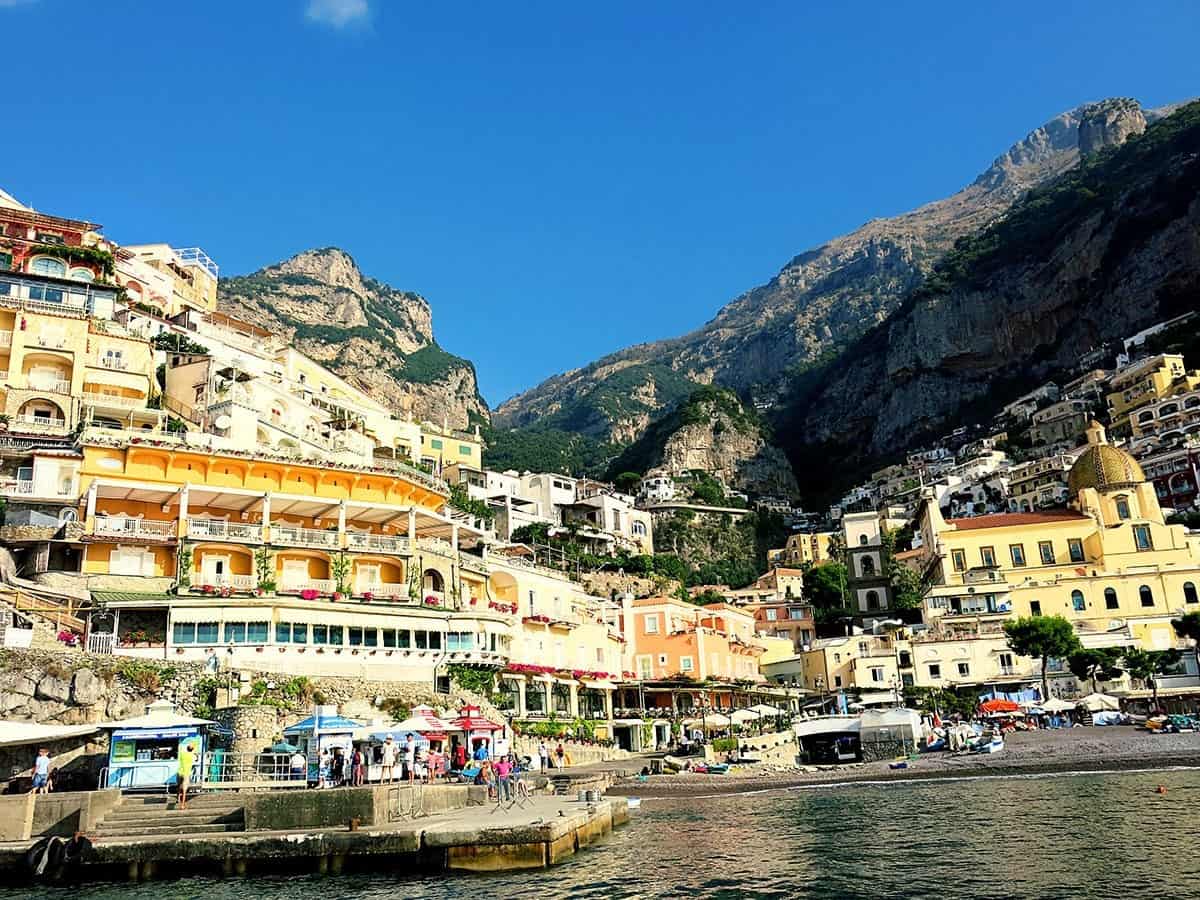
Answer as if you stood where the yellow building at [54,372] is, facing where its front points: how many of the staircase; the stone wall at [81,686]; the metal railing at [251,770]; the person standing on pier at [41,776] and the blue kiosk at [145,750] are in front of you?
5

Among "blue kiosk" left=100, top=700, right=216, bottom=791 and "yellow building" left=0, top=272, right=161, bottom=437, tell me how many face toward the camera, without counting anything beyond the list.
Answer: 2

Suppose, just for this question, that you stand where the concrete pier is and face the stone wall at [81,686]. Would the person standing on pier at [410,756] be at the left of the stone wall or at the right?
right

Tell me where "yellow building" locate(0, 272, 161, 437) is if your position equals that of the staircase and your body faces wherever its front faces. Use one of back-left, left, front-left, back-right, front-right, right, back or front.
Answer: back

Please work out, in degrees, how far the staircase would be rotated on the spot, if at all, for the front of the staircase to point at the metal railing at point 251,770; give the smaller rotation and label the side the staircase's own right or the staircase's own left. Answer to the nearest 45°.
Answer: approximately 180°

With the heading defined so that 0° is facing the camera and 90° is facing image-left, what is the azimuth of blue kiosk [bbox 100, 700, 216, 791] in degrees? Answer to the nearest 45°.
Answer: approximately 0°

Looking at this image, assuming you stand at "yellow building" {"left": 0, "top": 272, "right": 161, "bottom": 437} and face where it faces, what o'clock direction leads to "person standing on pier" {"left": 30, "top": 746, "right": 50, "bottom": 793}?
The person standing on pier is roughly at 12 o'clock from the yellow building.

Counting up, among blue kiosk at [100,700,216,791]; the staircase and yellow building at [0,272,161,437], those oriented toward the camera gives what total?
3

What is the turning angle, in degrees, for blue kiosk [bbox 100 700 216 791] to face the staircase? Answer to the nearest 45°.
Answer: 0° — it already faces it
